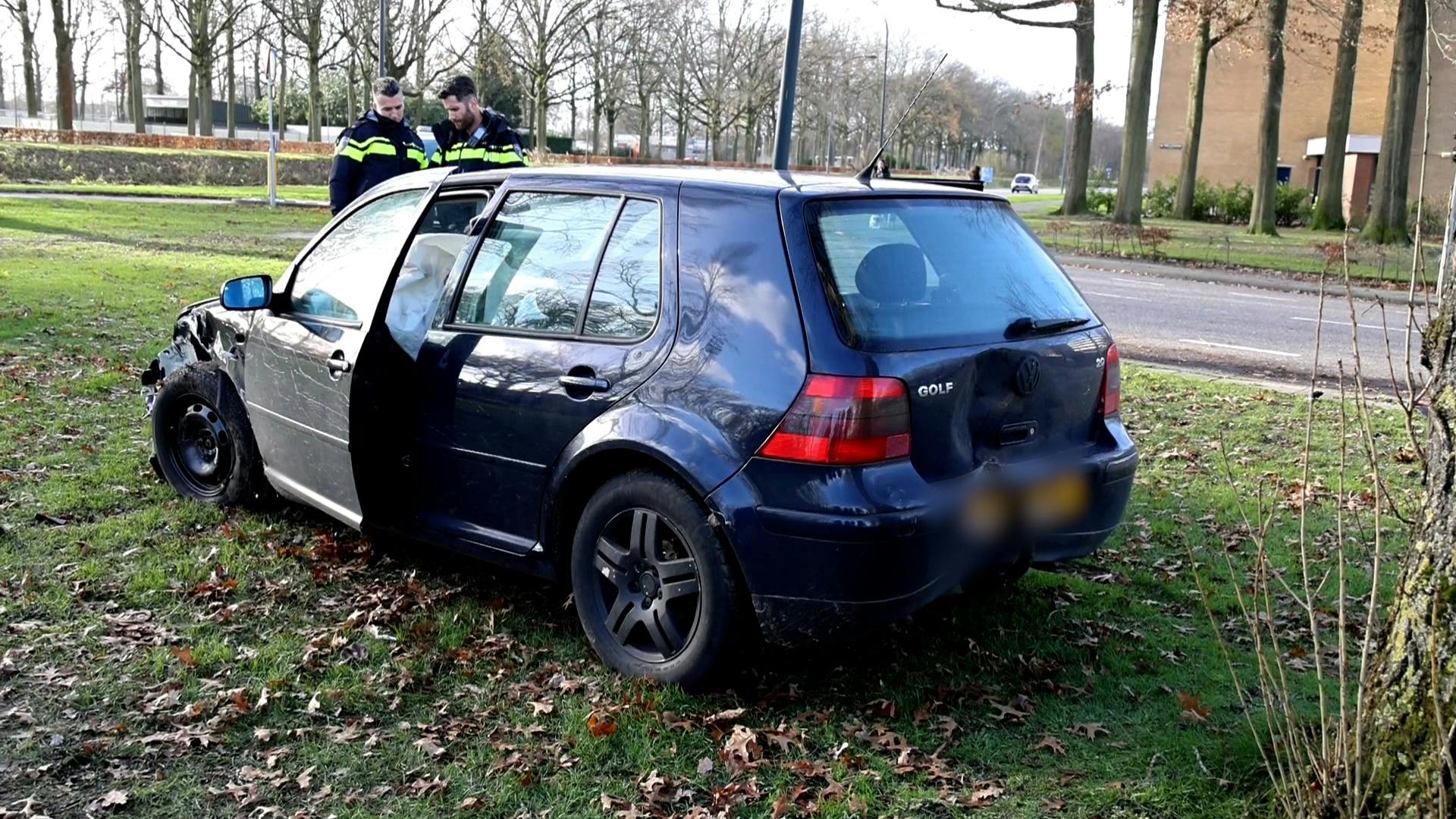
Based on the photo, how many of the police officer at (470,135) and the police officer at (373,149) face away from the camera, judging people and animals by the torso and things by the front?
0

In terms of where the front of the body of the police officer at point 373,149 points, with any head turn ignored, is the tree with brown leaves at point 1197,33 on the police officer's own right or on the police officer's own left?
on the police officer's own left

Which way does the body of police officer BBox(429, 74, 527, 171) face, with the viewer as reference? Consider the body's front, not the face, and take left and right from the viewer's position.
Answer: facing the viewer and to the left of the viewer

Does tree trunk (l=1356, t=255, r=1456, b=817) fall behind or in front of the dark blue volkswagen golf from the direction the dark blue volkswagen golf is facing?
behind

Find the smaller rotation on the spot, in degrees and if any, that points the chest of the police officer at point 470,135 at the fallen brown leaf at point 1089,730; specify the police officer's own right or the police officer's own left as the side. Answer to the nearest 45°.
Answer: approximately 45° to the police officer's own left

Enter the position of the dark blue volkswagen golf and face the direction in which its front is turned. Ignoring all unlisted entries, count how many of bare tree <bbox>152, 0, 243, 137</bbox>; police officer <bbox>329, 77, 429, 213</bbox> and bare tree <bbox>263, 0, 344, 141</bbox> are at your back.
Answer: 0

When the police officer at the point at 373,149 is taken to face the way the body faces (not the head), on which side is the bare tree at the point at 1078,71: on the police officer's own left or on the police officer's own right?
on the police officer's own left

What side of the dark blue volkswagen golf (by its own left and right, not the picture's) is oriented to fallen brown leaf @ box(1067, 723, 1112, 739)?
back

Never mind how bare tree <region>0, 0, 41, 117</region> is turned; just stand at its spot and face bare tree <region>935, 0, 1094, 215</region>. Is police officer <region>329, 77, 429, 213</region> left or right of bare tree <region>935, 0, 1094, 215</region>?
right

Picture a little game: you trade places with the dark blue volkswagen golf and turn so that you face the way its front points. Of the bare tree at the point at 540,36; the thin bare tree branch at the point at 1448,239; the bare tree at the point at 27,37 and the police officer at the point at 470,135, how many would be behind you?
1

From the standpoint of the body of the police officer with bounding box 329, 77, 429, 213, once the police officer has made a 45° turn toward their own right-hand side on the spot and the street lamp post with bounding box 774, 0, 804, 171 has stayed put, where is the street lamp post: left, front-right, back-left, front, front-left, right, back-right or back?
back-left

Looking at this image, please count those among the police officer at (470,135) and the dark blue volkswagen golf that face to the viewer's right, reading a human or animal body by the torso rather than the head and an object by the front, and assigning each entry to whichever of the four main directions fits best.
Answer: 0

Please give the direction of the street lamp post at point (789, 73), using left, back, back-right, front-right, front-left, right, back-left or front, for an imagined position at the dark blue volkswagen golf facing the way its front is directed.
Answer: front-right

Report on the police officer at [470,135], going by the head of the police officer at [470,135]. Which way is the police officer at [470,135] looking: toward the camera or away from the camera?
toward the camera

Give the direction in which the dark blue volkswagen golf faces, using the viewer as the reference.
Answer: facing away from the viewer and to the left of the viewer
